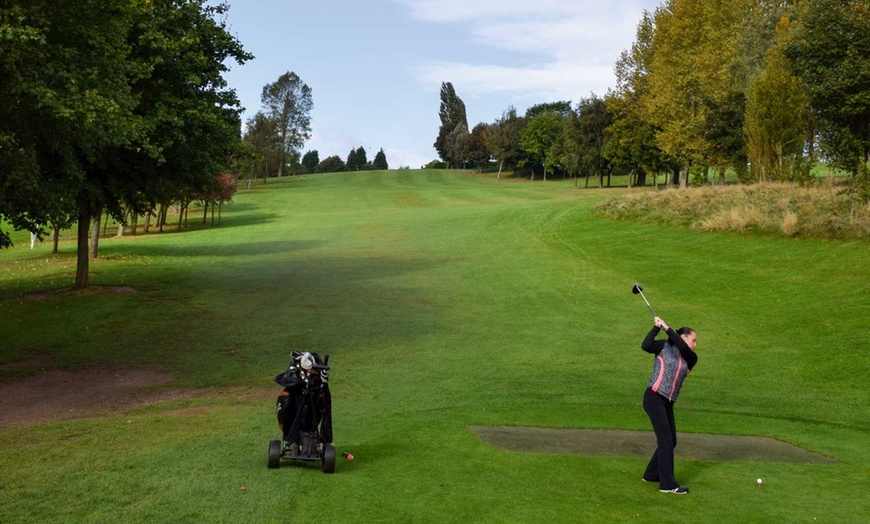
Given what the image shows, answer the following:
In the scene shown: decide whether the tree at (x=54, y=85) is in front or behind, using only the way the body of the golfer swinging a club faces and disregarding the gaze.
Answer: behind

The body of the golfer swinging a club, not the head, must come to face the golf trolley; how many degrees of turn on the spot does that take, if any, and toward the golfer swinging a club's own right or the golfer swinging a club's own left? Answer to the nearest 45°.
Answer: approximately 135° to the golfer swinging a club's own right

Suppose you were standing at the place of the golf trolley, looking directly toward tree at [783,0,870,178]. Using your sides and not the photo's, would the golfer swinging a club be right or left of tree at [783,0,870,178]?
right

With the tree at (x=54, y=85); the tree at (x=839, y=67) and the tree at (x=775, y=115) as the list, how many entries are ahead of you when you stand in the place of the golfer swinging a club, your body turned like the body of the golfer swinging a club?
0

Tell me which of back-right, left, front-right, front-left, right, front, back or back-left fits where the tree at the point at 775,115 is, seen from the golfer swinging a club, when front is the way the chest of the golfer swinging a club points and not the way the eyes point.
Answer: back-left

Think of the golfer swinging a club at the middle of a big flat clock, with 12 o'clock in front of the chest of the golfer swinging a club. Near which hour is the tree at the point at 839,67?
The tree is roughly at 8 o'clock from the golfer swinging a club.
